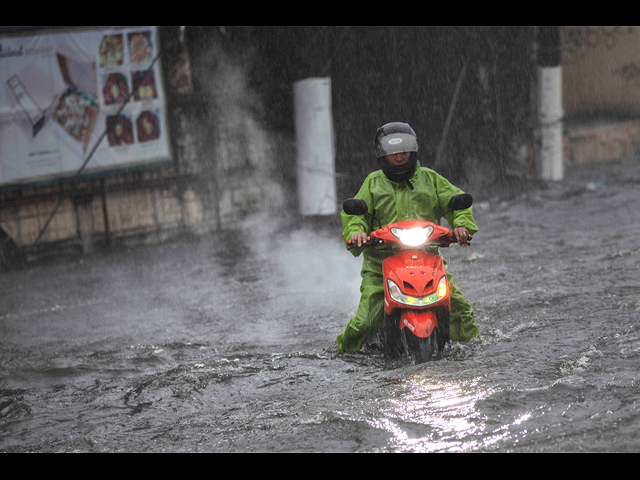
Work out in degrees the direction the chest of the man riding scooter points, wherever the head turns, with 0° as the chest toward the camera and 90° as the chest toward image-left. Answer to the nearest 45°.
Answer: approximately 0°

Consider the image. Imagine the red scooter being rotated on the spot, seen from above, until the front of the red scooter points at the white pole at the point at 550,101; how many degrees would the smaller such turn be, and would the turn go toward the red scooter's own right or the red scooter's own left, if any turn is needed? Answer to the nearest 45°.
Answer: approximately 180°

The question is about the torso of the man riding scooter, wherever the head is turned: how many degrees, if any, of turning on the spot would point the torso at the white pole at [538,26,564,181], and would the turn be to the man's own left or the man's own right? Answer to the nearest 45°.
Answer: approximately 180°
